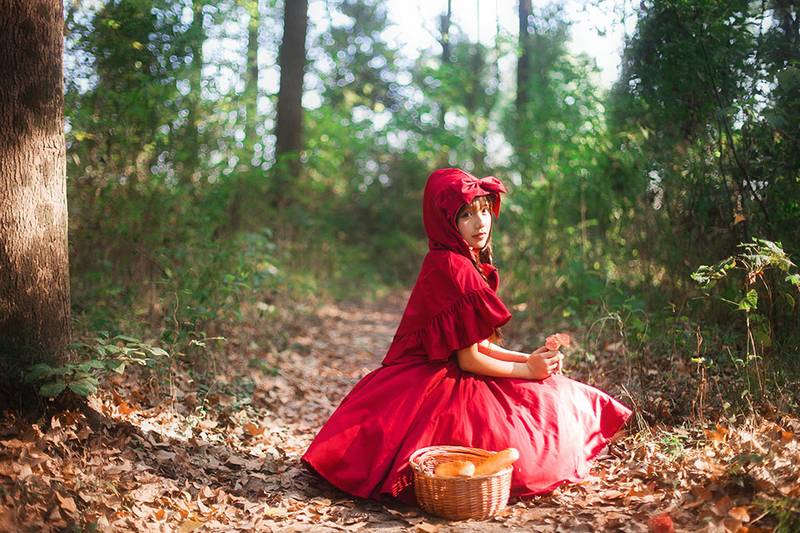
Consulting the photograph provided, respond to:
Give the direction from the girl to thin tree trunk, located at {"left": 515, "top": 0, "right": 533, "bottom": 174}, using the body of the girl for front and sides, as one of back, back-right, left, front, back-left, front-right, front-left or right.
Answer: left

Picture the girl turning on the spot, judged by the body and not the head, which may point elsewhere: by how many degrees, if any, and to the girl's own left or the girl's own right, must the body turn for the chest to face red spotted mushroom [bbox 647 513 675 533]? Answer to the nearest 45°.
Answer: approximately 45° to the girl's own right

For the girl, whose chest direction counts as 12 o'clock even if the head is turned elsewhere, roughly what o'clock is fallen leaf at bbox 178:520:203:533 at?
The fallen leaf is roughly at 5 o'clock from the girl.

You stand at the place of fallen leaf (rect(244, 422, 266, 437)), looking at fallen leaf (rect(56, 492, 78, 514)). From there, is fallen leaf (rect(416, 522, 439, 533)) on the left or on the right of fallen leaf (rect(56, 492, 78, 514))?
left

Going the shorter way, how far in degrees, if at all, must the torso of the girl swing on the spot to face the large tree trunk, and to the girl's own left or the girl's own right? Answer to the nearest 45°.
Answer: approximately 180°

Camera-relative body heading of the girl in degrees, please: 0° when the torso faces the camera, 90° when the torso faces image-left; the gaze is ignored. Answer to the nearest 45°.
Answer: approximately 270°

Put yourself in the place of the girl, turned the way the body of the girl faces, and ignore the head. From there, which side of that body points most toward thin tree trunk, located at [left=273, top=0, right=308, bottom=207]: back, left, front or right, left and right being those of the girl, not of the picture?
left

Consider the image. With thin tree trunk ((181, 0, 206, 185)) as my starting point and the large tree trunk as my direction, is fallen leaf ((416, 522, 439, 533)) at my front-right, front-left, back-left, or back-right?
front-left

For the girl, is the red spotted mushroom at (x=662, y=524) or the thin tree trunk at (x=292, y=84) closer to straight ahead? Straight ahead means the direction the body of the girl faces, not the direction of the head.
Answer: the red spotted mushroom
